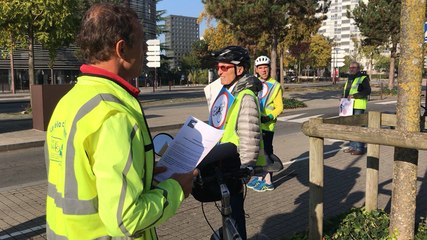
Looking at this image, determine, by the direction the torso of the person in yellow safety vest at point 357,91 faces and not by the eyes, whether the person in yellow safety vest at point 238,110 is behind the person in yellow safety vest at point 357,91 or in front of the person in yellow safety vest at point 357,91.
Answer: in front

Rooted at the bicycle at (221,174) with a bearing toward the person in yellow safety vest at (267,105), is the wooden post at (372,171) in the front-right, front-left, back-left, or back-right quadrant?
front-right

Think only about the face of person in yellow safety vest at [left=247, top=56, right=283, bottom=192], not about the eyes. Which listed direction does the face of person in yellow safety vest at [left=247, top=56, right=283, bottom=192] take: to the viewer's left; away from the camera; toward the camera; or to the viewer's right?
toward the camera

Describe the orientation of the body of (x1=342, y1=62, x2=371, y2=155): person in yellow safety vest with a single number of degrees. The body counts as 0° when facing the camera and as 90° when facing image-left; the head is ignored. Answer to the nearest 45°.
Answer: approximately 45°

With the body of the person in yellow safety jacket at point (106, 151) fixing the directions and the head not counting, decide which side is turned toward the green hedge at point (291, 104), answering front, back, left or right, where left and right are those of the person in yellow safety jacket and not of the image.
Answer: front

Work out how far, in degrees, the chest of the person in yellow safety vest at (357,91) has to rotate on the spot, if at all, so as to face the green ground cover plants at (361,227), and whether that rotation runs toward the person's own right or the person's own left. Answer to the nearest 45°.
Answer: approximately 45° to the person's own left

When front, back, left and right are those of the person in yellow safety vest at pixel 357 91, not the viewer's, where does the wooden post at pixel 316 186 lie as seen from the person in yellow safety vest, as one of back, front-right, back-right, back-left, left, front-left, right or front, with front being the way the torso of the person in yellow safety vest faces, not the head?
front-left

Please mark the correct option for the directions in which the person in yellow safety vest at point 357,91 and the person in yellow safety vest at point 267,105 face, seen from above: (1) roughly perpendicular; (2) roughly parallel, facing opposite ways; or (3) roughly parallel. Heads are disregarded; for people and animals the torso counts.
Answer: roughly parallel

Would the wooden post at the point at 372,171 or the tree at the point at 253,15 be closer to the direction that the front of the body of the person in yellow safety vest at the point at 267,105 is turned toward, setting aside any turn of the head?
the wooden post

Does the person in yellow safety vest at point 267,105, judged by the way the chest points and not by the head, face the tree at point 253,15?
no

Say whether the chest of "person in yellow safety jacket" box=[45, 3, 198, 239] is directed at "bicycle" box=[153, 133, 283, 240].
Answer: yes

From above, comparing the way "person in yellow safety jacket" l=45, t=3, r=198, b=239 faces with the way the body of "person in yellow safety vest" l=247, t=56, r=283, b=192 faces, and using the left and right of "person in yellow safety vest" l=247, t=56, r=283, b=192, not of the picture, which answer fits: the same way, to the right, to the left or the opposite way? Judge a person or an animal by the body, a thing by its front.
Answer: the opposite way

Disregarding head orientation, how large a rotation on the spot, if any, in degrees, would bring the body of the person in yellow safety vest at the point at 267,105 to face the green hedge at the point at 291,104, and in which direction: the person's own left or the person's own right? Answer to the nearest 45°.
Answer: approximately 135° to the person's own right

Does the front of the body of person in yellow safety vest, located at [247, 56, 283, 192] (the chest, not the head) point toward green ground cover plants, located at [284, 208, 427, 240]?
no

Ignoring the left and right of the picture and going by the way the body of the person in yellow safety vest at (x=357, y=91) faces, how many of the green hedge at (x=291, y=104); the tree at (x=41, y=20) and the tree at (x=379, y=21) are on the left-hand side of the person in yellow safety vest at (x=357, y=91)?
0

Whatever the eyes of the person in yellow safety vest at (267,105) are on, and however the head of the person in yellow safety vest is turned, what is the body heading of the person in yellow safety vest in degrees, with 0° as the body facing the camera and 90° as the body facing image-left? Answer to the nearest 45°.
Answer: approximately 45°

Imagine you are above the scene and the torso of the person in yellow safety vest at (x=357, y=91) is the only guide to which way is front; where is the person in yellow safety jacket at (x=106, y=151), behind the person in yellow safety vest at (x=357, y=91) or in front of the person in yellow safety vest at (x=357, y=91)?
in front

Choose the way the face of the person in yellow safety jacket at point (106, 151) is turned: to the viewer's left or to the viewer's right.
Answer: to the viewer's right

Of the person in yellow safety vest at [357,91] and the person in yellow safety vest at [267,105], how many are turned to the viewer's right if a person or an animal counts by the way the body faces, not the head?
0

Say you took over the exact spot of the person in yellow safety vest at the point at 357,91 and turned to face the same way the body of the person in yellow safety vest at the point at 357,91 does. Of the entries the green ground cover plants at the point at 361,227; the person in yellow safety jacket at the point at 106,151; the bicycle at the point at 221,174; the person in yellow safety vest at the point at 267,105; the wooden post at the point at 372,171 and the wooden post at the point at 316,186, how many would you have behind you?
0

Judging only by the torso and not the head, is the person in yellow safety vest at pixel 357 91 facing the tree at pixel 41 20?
no

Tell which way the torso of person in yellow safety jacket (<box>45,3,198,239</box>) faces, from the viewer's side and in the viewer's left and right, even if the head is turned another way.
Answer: facing away from the viewer and to the right of the viewer
